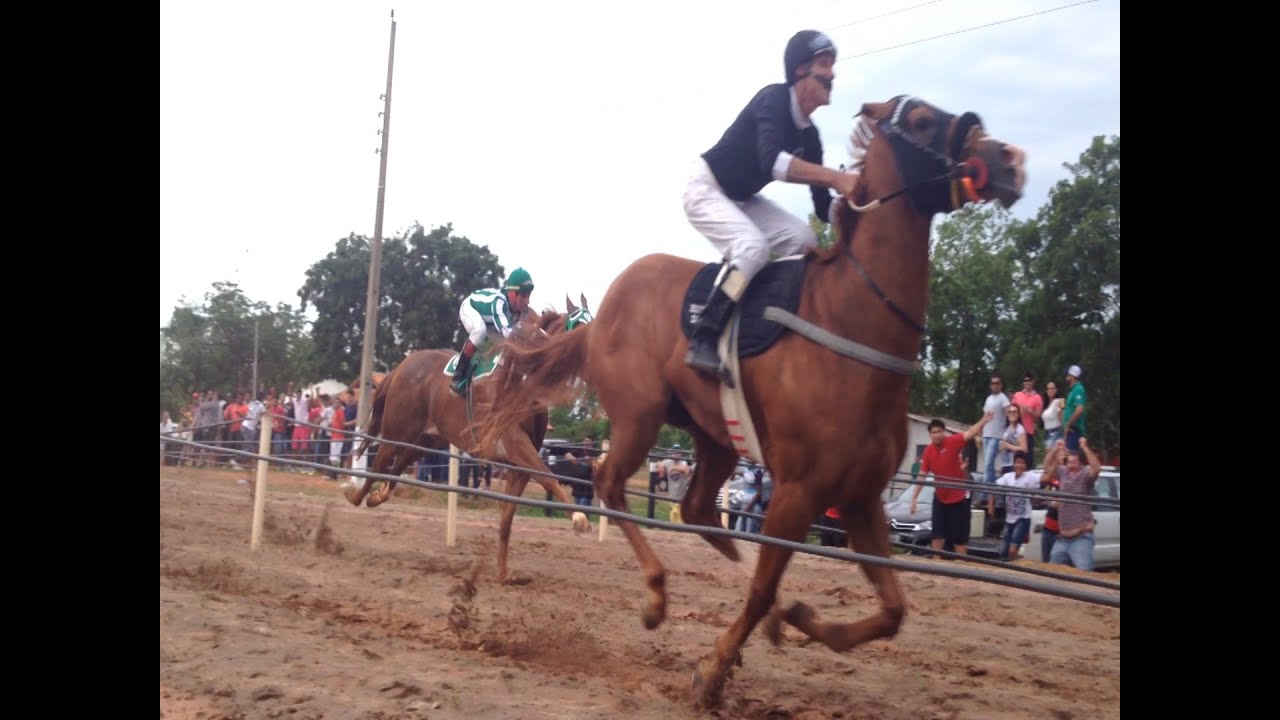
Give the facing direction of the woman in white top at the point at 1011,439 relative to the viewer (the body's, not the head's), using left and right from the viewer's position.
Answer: facing the viewer and to the left of the viewer

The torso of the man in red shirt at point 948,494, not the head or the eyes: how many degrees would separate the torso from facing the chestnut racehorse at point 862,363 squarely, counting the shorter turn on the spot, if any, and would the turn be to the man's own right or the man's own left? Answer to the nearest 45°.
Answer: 0° — they already face it

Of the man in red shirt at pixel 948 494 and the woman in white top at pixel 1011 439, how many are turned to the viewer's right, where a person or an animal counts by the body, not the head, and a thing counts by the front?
0

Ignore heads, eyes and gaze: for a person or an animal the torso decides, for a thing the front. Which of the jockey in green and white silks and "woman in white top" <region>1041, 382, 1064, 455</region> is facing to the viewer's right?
the jockey in green and white silks

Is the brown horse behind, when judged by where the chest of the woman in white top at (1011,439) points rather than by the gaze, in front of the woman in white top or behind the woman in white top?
in front

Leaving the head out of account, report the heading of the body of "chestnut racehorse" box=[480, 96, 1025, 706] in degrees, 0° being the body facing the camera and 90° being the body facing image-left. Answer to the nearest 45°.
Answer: approximately 315°

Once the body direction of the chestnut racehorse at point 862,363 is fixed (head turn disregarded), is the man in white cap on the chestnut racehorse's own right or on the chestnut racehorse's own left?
on the chestnut racehorse's own left

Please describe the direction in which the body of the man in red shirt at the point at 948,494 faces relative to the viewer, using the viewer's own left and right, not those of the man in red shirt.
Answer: facing the viewer

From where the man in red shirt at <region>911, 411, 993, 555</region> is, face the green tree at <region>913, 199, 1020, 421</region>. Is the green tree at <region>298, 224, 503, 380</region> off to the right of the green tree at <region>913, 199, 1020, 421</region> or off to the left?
left

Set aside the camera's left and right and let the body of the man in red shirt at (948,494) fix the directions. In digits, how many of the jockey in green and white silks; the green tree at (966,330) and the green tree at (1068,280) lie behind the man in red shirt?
2

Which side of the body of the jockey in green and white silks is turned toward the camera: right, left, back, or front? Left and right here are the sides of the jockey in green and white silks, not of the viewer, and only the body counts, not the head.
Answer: right

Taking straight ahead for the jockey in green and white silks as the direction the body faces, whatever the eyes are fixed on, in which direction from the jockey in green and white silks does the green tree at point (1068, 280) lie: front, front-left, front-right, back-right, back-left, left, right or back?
front-left

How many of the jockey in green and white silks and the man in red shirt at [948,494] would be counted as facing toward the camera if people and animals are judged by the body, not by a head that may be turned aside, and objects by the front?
1
